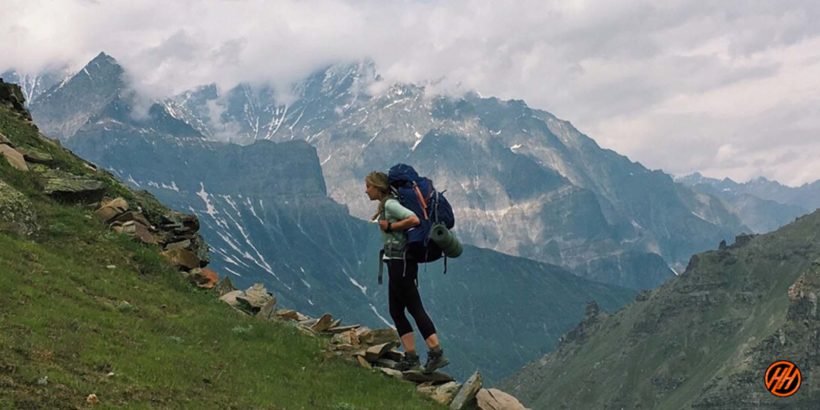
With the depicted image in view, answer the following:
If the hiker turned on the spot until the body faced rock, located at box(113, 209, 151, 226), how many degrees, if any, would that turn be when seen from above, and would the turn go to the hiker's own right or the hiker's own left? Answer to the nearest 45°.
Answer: approximately 45° to the hiker's own right

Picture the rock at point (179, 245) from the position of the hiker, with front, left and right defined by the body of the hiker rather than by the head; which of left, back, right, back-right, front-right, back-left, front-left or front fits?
front-right

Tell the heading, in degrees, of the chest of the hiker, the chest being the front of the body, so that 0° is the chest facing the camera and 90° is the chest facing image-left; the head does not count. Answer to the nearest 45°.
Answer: approximately 90°

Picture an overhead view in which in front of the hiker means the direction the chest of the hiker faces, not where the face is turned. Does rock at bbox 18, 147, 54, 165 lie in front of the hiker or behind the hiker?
in front

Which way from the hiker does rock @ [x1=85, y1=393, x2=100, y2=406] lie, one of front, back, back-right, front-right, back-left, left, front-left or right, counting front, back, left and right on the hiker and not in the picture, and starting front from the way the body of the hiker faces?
front-left

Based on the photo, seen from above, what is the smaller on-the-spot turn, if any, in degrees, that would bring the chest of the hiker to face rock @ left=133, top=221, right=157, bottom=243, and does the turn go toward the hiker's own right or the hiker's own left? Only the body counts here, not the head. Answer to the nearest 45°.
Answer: approximately 45° to the hiker's own right

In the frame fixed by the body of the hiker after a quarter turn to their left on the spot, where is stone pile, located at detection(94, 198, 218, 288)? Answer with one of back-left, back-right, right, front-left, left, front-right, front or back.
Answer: back-right
